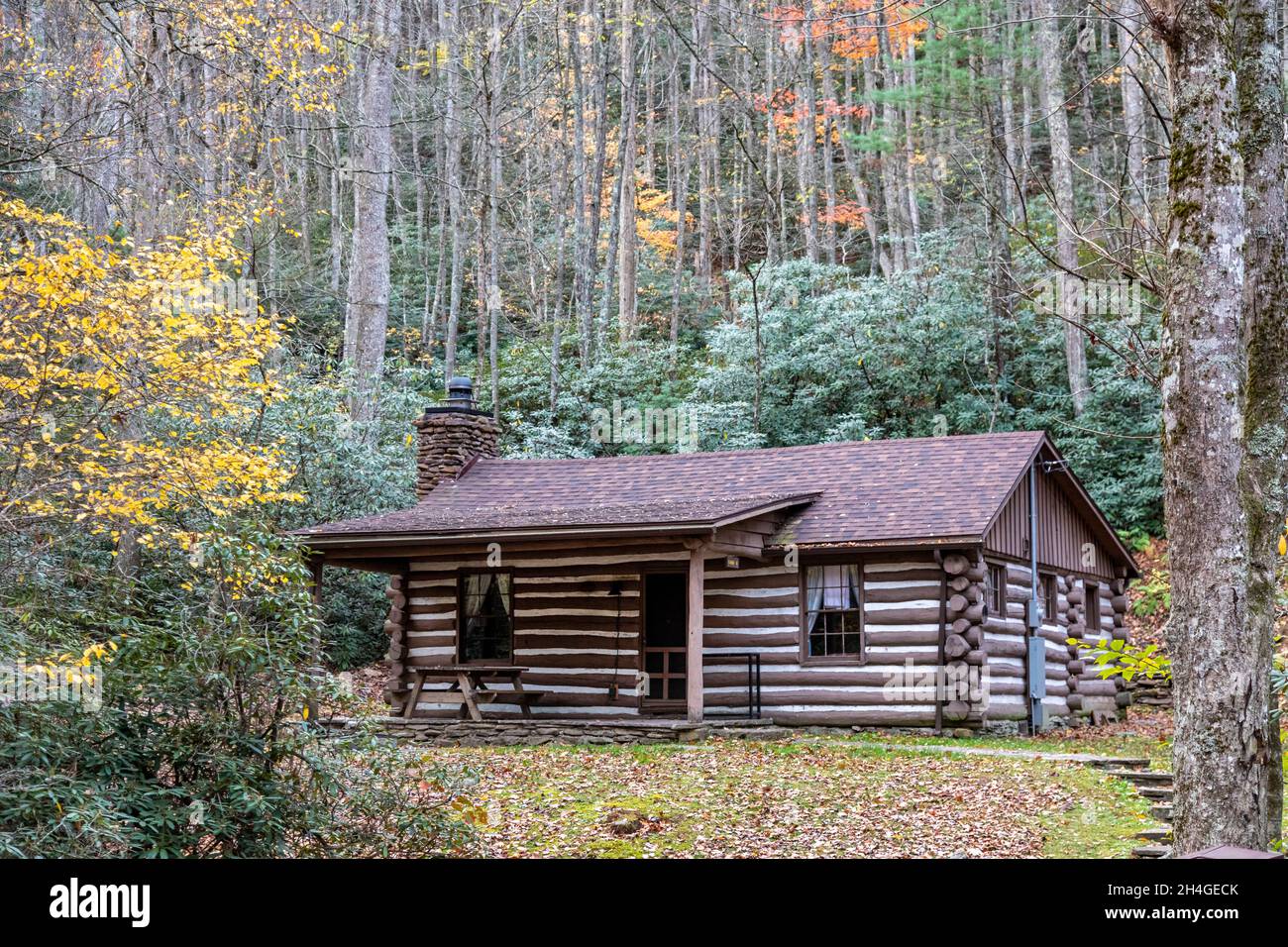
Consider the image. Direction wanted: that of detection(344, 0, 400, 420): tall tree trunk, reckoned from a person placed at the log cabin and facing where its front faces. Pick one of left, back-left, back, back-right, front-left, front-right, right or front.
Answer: back-right

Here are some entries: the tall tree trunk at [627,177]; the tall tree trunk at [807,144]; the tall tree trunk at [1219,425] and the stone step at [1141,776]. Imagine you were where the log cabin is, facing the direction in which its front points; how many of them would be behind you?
2

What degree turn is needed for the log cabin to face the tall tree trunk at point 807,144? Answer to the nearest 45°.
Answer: approximately 180°

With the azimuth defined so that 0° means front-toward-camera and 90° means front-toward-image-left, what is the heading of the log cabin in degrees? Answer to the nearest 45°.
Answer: approximately 0°

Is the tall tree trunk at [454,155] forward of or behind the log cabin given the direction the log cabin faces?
behind

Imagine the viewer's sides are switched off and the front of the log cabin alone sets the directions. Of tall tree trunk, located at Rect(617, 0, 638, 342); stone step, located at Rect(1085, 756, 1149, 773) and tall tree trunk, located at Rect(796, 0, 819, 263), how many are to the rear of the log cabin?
2
